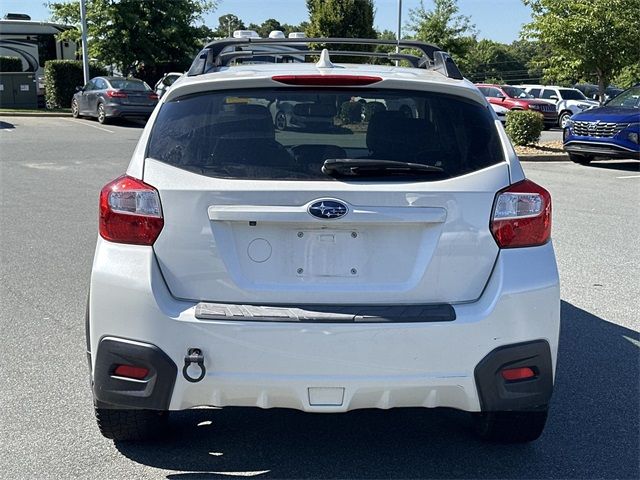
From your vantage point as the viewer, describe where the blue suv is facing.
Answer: facing the viewer and to the left of the viewer

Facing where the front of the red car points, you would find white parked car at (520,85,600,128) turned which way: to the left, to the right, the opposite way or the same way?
the same way

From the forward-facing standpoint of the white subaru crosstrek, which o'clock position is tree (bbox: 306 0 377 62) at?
The tree is roughly at 12 o'clock from the white subaru crosstrek.

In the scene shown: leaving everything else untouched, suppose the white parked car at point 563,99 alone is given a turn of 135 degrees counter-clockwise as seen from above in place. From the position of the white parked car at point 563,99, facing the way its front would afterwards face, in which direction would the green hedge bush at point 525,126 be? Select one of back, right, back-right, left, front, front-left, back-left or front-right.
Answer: back

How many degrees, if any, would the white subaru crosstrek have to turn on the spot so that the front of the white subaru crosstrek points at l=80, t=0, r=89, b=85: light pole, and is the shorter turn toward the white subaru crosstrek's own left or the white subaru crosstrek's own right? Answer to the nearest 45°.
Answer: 0° — it already faces it

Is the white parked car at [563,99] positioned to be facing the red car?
no

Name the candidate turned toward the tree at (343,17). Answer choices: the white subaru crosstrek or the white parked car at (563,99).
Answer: the white subaru crosstrek

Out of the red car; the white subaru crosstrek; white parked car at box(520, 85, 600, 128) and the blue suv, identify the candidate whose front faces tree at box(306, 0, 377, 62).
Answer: the white subaru crosstrek

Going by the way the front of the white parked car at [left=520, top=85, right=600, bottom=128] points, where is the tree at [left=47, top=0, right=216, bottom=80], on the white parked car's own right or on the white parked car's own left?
on the white parked car's own right

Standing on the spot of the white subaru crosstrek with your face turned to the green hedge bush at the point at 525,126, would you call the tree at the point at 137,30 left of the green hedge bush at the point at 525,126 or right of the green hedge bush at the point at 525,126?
left

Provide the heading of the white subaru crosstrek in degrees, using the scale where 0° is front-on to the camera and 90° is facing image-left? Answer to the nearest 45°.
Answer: approximately 180°

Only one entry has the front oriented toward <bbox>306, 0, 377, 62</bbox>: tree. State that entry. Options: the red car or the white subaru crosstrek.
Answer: the white subaru crosstrek
